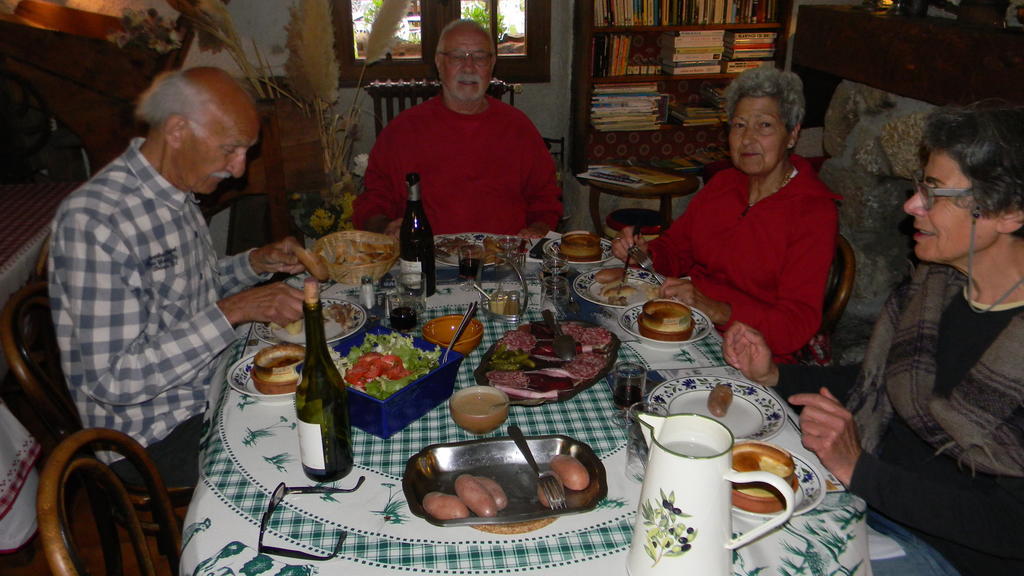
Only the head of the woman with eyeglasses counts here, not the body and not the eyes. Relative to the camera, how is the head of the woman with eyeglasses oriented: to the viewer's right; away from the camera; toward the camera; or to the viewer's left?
to the viewer's left

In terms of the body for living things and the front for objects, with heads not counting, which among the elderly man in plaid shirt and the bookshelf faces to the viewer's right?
the elderly man in plaid shirt

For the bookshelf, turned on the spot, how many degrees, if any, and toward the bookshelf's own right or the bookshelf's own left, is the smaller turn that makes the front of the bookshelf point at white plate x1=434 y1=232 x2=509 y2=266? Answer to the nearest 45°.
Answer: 0° — it already faces it

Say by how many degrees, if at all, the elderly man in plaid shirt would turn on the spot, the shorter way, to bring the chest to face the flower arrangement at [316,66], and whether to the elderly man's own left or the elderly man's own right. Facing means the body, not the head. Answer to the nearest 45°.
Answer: approximately 45° to the elderly man's own left

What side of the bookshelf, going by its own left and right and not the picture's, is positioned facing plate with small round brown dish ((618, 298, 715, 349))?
front

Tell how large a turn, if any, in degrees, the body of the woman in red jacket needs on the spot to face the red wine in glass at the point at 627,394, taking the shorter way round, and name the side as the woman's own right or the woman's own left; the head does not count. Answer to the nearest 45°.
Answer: approximately 45° to the woman's own left

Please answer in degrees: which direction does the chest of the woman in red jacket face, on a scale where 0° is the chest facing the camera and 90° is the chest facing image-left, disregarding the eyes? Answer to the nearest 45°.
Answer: approximately 45°

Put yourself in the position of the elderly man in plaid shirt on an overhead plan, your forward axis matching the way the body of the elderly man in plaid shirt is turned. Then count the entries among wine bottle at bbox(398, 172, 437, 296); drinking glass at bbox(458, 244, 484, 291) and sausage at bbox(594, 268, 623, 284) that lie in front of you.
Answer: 3

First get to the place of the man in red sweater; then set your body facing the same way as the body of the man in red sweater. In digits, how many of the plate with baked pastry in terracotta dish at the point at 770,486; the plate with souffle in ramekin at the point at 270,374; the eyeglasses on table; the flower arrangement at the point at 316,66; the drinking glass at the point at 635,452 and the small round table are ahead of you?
4

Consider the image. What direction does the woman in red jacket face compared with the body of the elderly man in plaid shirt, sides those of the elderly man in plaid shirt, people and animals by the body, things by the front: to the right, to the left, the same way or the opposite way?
the opposite way

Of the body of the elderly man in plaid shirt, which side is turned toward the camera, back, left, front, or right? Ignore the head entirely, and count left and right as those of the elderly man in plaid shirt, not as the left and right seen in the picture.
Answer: right

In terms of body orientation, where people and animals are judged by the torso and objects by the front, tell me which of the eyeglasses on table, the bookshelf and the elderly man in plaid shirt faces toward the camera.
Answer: the bookshelf

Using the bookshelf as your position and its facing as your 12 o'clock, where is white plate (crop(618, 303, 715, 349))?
The white plate is roughly at 12 o'clock from the bookshelf.

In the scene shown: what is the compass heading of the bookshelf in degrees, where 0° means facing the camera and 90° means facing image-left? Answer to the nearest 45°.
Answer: approximately 0°

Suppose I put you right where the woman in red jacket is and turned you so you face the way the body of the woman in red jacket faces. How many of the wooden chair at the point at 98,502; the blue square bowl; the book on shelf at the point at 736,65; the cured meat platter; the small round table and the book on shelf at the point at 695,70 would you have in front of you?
3

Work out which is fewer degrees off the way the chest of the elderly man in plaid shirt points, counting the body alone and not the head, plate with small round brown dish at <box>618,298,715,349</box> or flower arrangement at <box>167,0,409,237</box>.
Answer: the plate with small round brown dish

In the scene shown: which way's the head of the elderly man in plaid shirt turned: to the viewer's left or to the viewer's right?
to the viewer's right

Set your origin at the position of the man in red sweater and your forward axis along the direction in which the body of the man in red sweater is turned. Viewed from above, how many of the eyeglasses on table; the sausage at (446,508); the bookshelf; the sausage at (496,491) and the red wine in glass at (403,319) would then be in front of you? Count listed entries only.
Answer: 4
